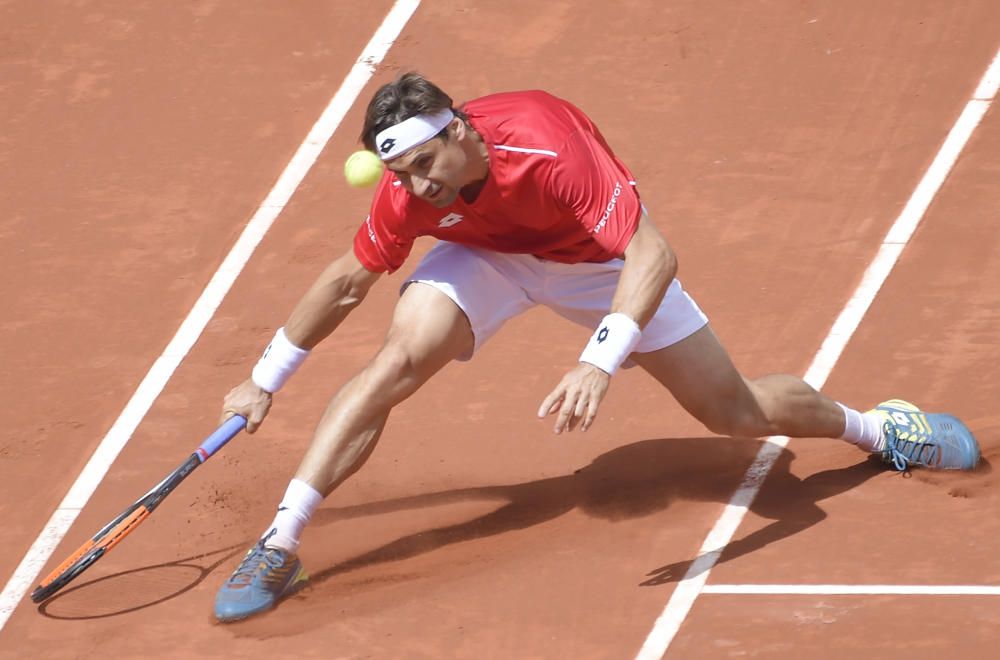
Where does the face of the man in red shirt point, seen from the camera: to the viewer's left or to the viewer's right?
to the viewer's left

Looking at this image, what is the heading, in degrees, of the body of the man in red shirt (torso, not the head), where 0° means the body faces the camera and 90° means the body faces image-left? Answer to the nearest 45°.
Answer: approximately 45°
